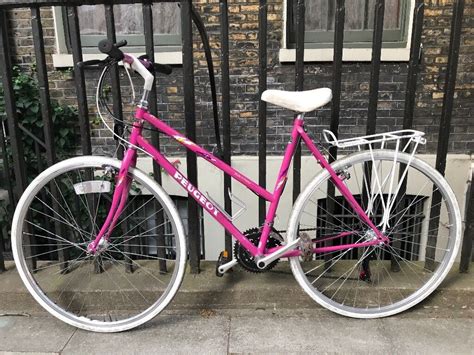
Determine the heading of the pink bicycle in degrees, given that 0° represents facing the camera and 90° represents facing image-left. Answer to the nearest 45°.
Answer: approximately 90°

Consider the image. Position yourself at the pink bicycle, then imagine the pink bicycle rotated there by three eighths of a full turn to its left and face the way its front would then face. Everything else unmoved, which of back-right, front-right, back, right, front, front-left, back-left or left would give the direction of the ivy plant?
back
